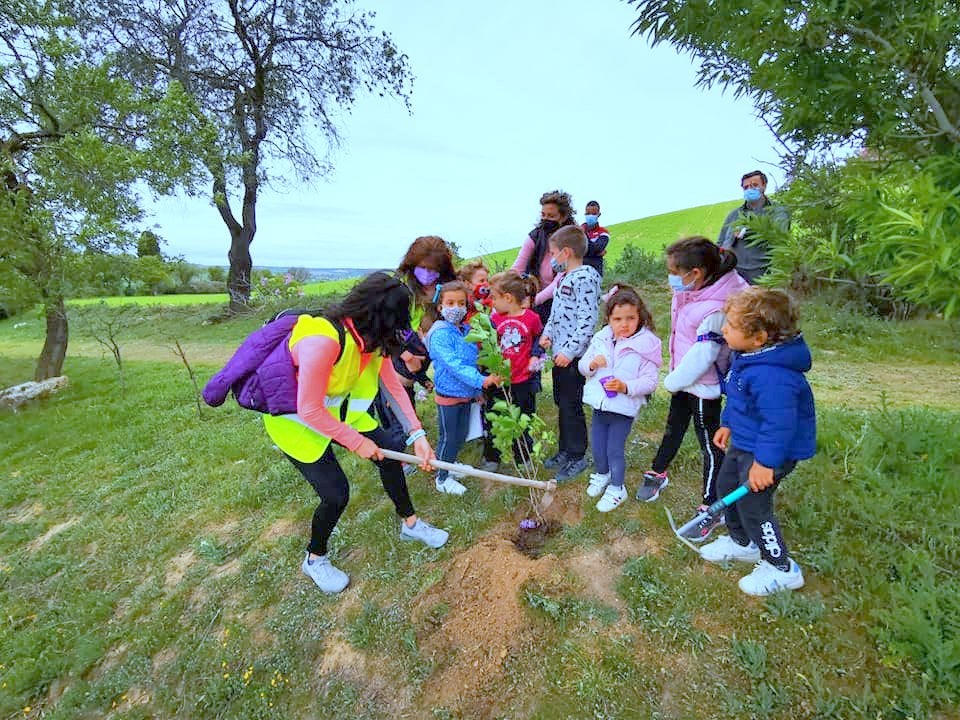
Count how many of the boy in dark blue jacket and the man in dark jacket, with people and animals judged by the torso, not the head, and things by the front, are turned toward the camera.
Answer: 1

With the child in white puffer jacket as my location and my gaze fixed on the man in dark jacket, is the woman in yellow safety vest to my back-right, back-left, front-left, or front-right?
back-left

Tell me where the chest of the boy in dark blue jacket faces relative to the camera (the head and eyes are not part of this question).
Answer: to the viewer's left

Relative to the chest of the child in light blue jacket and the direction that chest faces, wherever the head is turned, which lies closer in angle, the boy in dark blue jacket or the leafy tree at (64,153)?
the boy in dark blue jacket

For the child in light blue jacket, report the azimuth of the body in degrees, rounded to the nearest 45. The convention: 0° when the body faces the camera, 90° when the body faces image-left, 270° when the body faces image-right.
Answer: approximately 315°

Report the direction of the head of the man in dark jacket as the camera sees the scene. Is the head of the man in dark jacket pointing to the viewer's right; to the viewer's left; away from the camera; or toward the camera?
toward the camera

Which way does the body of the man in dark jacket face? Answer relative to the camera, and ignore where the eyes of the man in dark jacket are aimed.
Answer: toward the camera

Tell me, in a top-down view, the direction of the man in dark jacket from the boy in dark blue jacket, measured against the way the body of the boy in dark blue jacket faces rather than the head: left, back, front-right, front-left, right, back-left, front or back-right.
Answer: right

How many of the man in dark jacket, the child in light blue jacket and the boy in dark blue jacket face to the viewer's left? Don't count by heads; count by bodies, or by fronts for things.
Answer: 1

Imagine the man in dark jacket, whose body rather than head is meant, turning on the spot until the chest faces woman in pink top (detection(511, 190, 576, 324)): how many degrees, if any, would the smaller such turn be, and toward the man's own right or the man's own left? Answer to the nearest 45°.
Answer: approximately 90° to the man's own right

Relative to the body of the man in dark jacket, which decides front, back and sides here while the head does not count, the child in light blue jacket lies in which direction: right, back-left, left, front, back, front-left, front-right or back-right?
front-right
